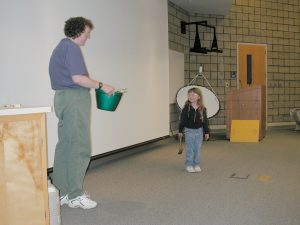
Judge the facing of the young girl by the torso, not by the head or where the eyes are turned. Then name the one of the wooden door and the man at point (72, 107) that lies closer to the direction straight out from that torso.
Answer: the man

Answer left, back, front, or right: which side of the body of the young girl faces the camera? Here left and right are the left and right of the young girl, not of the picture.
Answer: front

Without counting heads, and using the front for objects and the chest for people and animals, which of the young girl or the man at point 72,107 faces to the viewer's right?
the man

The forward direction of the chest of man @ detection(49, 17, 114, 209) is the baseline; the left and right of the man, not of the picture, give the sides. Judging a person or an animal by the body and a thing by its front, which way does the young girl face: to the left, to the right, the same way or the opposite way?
to the right

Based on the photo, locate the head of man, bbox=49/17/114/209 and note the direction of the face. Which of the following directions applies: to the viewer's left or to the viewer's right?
to the viewer's right

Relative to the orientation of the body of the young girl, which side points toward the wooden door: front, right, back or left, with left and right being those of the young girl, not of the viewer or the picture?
back

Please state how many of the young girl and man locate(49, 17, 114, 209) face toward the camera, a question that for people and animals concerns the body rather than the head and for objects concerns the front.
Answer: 1

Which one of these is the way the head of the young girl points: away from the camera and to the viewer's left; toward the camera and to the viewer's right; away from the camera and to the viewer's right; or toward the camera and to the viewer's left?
toward the camera and to the viewer's left

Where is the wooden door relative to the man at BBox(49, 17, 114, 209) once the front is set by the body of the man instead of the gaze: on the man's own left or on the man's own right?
on the man's own left

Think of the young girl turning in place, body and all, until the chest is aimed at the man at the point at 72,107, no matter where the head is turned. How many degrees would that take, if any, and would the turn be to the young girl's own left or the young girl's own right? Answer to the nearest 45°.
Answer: approximately 45° to the young girl's own right

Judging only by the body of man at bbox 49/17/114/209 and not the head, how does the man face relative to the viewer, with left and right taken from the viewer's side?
facing to the right of the viewer
